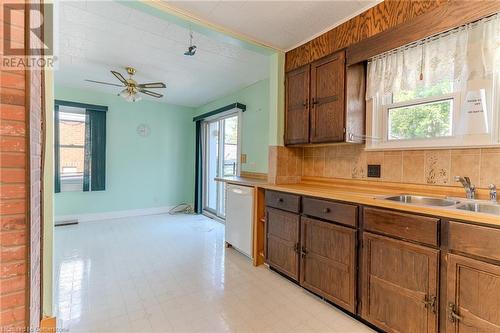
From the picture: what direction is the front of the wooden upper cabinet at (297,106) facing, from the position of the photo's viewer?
facing the viewer and to the left of the viewer

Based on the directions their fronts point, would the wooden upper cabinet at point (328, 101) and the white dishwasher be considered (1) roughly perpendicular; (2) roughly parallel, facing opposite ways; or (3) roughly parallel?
roughly parallel

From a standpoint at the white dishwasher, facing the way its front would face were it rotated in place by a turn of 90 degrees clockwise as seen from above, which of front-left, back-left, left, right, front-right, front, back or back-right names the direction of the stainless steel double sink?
back

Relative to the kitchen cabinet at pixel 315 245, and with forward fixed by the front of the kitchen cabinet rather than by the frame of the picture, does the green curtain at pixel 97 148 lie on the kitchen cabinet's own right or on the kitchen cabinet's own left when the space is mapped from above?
on the kitchen cabinet's own right

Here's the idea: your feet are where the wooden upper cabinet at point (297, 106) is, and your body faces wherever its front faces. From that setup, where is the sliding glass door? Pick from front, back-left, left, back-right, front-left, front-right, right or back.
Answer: right

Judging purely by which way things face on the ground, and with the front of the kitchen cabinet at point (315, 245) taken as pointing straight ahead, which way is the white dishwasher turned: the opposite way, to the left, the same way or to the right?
the same way

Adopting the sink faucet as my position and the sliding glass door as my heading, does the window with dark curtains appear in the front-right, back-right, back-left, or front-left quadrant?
front-left

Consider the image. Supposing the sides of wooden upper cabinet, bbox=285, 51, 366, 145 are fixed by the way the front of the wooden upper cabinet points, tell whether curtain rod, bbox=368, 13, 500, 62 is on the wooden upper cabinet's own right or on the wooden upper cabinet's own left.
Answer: on the wooden upper cabinet's own left

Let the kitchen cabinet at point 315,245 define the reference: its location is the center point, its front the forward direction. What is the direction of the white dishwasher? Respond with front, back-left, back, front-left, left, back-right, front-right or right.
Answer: right

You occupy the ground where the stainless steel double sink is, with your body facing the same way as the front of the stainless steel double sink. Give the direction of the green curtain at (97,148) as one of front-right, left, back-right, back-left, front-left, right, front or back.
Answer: front-right

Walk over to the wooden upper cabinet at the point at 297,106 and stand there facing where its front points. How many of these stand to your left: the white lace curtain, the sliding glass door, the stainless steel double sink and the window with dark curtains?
2

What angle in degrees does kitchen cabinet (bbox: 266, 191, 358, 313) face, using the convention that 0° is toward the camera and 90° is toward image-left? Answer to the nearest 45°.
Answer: approximately 45°

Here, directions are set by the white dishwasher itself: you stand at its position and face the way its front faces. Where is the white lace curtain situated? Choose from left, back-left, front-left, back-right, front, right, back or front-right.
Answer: left

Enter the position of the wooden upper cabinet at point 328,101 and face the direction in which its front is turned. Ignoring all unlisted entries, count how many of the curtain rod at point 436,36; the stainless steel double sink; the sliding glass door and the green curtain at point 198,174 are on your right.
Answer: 2

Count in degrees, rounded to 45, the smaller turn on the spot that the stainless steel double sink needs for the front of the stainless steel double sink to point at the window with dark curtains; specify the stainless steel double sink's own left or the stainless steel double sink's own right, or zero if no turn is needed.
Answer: approximately 45° to the stainless steel double sink's own right

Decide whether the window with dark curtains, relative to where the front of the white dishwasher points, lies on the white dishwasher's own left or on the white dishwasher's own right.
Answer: on the white dishwasher's own right

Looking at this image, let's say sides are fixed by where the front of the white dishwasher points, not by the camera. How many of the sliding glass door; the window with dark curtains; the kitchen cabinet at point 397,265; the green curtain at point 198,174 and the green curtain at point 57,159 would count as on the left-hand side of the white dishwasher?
1

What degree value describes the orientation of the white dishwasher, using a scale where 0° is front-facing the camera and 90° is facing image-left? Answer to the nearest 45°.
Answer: approximately 45°
